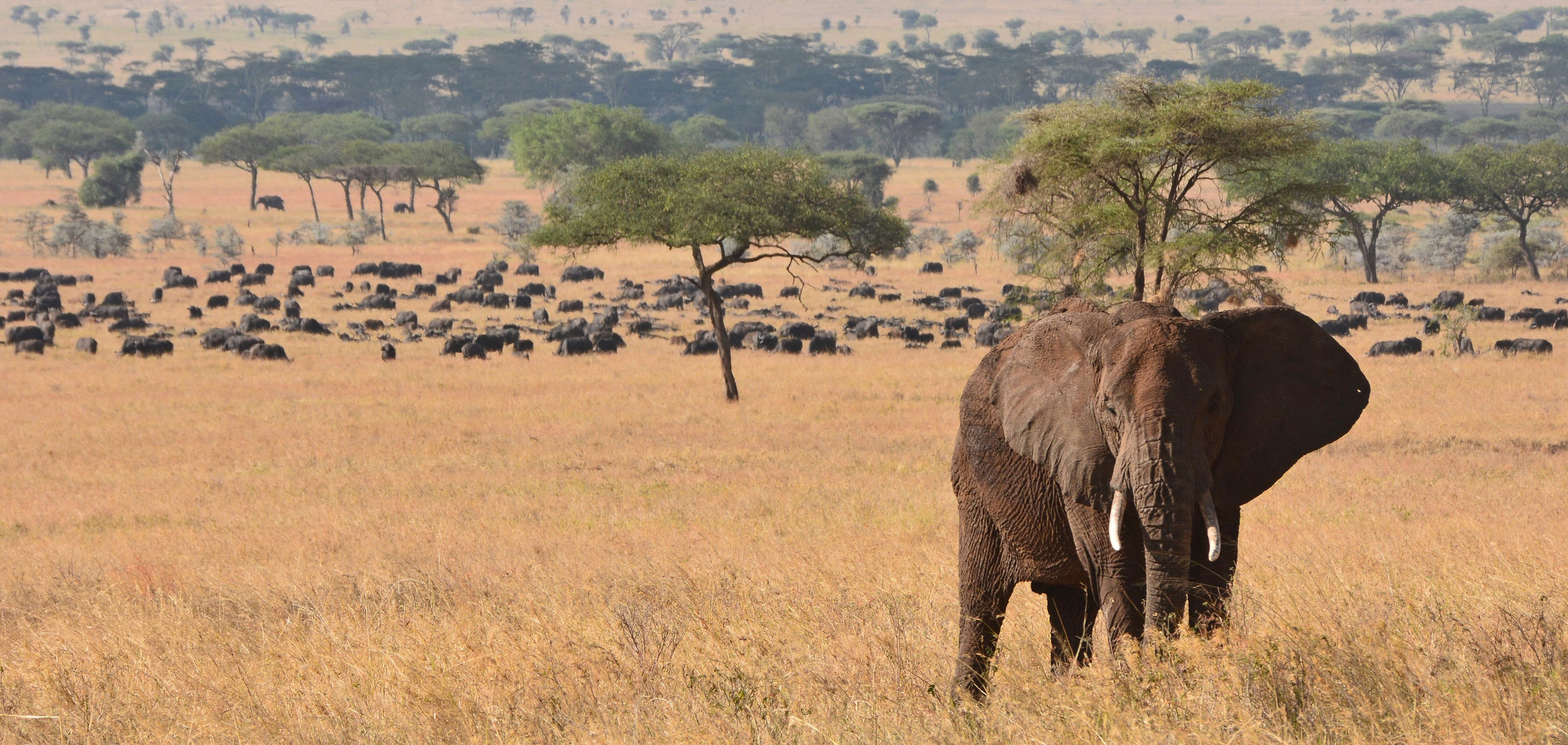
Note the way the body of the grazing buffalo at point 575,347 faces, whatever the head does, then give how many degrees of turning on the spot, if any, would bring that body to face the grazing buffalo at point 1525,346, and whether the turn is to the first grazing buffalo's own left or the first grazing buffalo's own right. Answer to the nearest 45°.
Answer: approximately 180°

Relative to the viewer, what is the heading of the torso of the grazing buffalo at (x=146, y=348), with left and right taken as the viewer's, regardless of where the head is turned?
facing to the left of the viewer

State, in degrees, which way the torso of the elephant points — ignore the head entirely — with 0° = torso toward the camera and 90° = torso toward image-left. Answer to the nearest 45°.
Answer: approximately 315°

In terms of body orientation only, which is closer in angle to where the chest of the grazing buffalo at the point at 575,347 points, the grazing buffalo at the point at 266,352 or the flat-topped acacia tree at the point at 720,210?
the grazing buffalo

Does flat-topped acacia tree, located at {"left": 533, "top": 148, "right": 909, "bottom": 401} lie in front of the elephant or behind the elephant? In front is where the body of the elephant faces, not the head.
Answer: behind

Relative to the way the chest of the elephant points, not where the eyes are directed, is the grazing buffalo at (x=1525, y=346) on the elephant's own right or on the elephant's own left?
on the elephant's own left

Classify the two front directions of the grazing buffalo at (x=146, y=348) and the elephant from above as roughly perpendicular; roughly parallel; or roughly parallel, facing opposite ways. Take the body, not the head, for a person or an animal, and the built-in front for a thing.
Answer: roughly perpendicular
